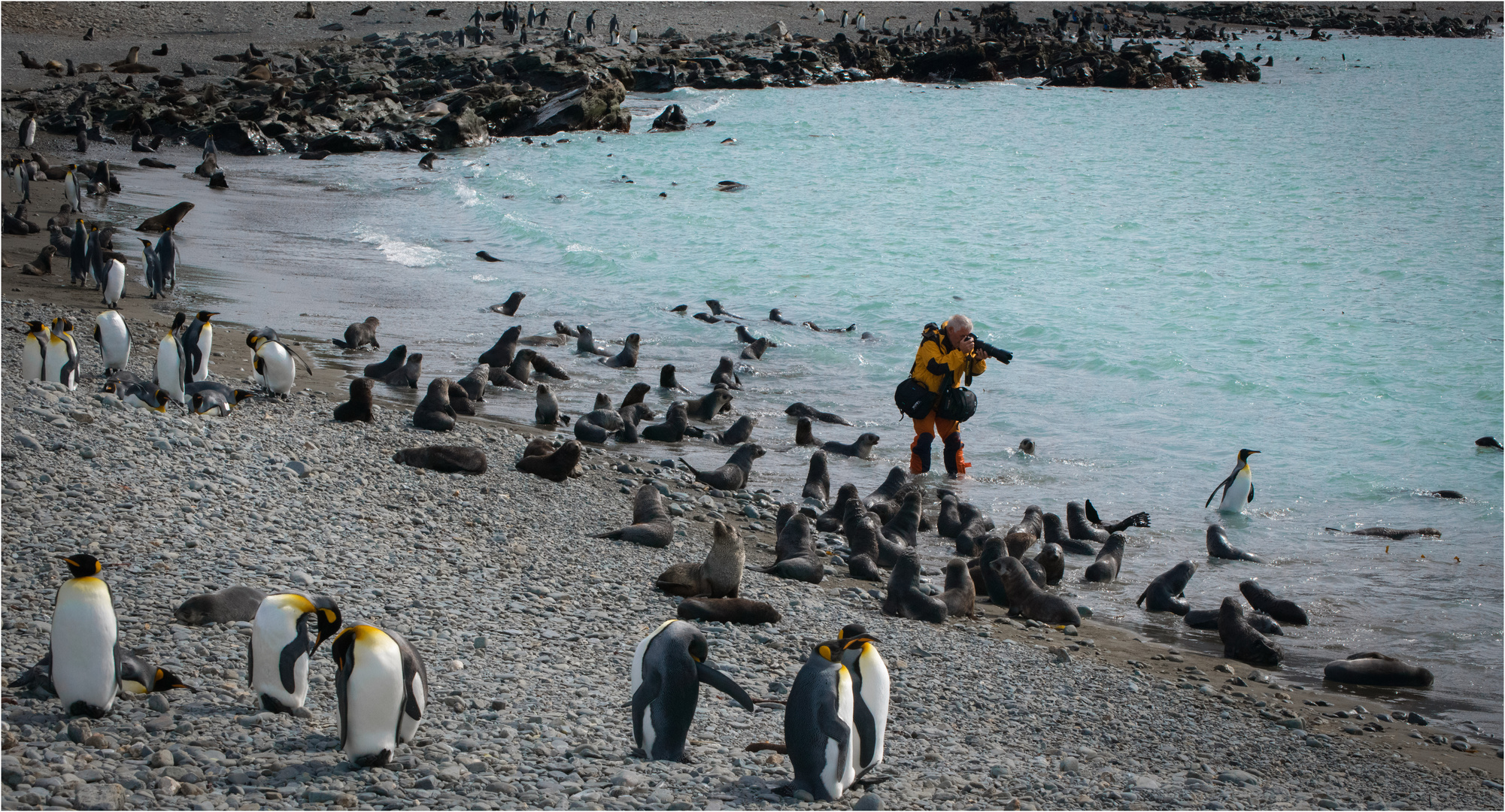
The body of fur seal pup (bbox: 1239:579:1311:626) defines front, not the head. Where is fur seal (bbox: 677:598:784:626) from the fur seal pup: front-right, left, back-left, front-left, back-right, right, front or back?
front-left

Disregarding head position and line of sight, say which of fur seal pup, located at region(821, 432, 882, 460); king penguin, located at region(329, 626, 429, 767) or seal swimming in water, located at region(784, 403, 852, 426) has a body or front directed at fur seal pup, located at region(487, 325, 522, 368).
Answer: the seal swimming in water

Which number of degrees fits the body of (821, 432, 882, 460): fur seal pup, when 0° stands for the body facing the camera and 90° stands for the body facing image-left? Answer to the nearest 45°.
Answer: approximately 270°

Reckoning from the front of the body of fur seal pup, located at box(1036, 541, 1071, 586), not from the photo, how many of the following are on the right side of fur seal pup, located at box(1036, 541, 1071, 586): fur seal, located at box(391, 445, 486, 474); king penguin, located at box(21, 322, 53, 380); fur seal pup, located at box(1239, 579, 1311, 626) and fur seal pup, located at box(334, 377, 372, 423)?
3

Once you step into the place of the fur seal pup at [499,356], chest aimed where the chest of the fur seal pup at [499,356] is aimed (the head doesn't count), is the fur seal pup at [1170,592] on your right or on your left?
on your right

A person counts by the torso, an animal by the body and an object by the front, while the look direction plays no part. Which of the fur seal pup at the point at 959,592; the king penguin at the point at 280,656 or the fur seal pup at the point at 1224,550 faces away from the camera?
the fur seal pup at the point at 959,592

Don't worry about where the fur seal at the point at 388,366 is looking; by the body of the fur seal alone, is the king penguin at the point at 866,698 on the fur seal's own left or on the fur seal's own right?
on the fur seal's own right
